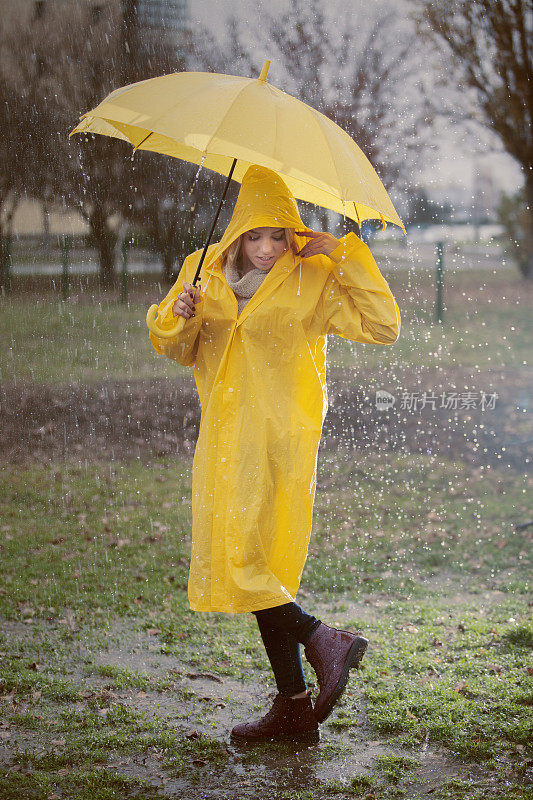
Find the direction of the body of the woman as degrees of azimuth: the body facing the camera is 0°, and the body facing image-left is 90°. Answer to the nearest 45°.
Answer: approximately 45°

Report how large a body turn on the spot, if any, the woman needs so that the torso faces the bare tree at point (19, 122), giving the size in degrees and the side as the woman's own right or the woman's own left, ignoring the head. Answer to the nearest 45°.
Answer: approximately 135° to the woman's own right

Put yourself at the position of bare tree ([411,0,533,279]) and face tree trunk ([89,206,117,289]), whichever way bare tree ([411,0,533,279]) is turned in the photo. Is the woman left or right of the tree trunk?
left
